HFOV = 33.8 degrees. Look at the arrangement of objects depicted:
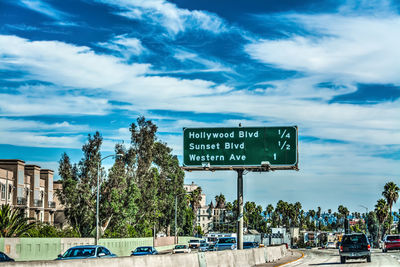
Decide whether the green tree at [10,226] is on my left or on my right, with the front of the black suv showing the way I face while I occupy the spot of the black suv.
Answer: on my left

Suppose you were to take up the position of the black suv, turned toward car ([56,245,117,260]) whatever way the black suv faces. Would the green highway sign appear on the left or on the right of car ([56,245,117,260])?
right

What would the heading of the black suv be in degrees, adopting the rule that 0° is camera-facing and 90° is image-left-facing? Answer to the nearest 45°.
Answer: approximately 180°

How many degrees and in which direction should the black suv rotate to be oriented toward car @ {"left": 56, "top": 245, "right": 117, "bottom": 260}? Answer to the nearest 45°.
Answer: approximately 135° to its left

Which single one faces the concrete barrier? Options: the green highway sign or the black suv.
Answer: the green highway sign

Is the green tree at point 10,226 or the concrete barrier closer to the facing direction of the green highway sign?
the concrete barrier

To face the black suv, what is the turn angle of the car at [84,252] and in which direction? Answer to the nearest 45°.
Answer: approximately 135° to its left

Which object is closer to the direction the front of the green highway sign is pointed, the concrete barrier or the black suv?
the concrete barrier

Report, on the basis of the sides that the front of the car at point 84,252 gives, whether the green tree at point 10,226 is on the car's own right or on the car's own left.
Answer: on the car's own right

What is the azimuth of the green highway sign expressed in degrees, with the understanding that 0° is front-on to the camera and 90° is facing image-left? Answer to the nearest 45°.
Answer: approximately 0°

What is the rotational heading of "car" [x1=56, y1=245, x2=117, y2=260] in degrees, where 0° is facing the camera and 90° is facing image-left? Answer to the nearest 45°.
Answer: approximately 45°
